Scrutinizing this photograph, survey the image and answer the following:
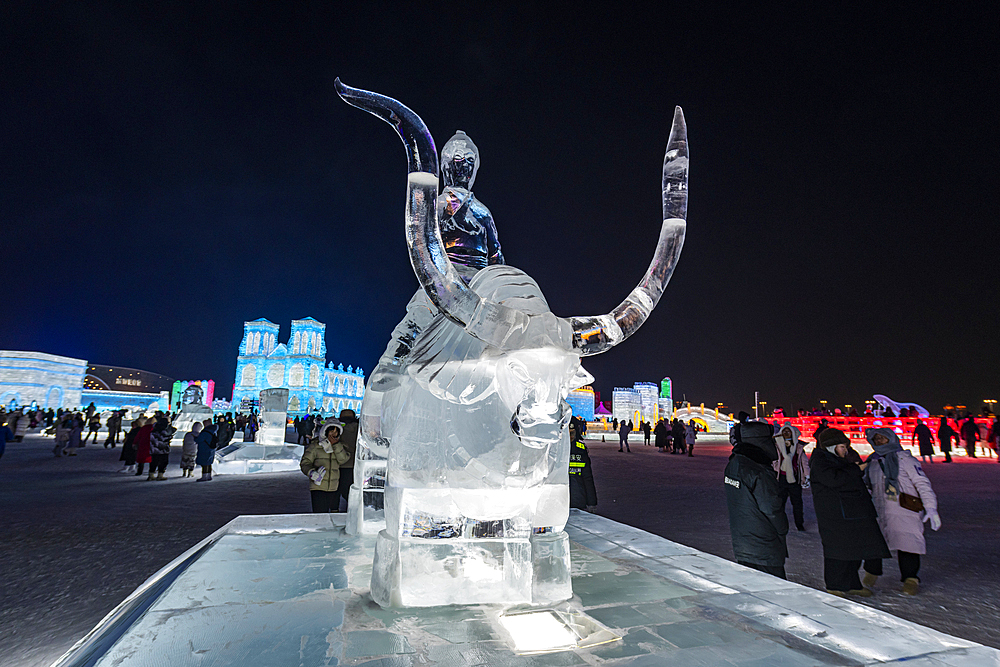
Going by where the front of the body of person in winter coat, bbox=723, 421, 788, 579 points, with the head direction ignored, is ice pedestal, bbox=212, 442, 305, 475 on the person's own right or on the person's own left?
on the person's own left

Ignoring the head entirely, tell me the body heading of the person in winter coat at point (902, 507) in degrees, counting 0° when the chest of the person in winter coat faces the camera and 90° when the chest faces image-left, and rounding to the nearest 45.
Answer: approximately 45°

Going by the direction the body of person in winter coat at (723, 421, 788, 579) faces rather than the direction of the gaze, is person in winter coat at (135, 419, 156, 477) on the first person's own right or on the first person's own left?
on the first person's own left

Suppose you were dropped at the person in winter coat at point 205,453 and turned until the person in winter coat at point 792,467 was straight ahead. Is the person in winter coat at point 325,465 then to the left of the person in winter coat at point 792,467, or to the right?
right

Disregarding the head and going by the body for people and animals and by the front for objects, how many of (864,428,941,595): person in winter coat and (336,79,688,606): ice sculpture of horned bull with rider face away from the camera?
0

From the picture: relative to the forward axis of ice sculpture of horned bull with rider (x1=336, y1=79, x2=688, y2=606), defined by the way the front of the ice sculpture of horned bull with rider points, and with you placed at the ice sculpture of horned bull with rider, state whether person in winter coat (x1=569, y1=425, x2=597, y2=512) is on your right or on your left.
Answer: on your left

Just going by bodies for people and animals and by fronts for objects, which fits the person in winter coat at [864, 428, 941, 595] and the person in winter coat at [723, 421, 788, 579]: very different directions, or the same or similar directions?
very different directions

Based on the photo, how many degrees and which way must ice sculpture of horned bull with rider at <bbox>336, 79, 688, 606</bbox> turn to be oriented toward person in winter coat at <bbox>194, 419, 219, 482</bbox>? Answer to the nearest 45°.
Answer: approximately 180°

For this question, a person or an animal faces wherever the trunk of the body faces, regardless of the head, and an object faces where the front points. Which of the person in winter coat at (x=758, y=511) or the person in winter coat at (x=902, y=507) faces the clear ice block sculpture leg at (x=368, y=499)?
the person in winter coat at (x=902, y=507)

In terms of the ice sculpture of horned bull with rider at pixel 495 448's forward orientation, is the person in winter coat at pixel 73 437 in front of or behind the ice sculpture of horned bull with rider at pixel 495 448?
behind

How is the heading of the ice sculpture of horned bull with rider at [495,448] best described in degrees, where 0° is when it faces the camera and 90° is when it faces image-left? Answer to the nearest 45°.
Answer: approximately 315°

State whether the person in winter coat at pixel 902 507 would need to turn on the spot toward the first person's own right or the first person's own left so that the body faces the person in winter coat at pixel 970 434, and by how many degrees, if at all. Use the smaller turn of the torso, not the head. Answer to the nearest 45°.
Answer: approximately 135° to the first person's own right
